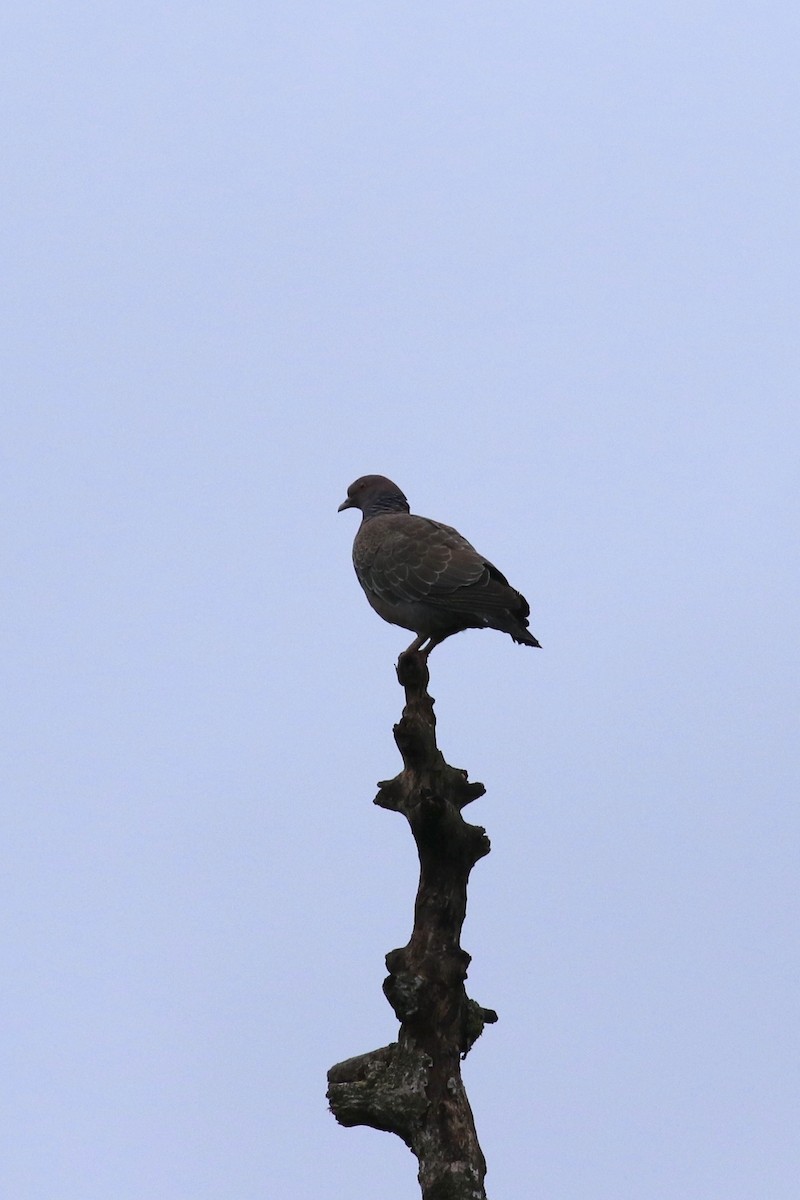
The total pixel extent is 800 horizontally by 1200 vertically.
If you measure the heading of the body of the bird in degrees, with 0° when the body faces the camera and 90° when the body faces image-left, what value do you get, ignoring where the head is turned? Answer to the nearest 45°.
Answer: approximately 90°
